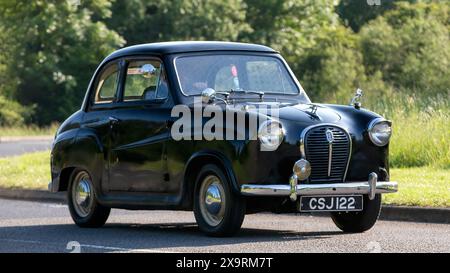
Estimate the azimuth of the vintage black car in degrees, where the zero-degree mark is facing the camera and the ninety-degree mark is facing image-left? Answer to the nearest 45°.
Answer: approximately 315°
